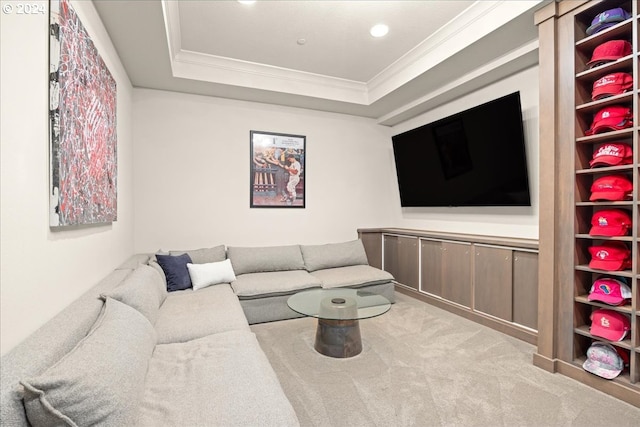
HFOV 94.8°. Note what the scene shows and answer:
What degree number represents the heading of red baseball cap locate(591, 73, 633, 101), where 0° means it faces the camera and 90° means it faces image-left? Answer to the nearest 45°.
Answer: approximately 45°

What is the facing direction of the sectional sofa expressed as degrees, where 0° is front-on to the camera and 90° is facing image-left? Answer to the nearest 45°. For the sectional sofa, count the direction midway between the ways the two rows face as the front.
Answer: approximately 315°

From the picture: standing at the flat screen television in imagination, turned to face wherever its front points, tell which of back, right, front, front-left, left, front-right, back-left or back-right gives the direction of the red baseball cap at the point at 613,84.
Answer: left

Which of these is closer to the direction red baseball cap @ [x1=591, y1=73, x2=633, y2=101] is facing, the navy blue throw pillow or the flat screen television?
the navy blue throw pillow

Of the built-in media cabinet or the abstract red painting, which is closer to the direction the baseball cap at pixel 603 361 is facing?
the abstract red painting

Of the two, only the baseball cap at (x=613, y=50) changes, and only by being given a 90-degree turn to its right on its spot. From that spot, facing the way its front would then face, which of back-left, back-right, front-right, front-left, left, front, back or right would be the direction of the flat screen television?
front

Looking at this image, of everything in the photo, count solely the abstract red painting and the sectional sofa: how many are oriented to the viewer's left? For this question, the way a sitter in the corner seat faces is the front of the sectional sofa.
0
